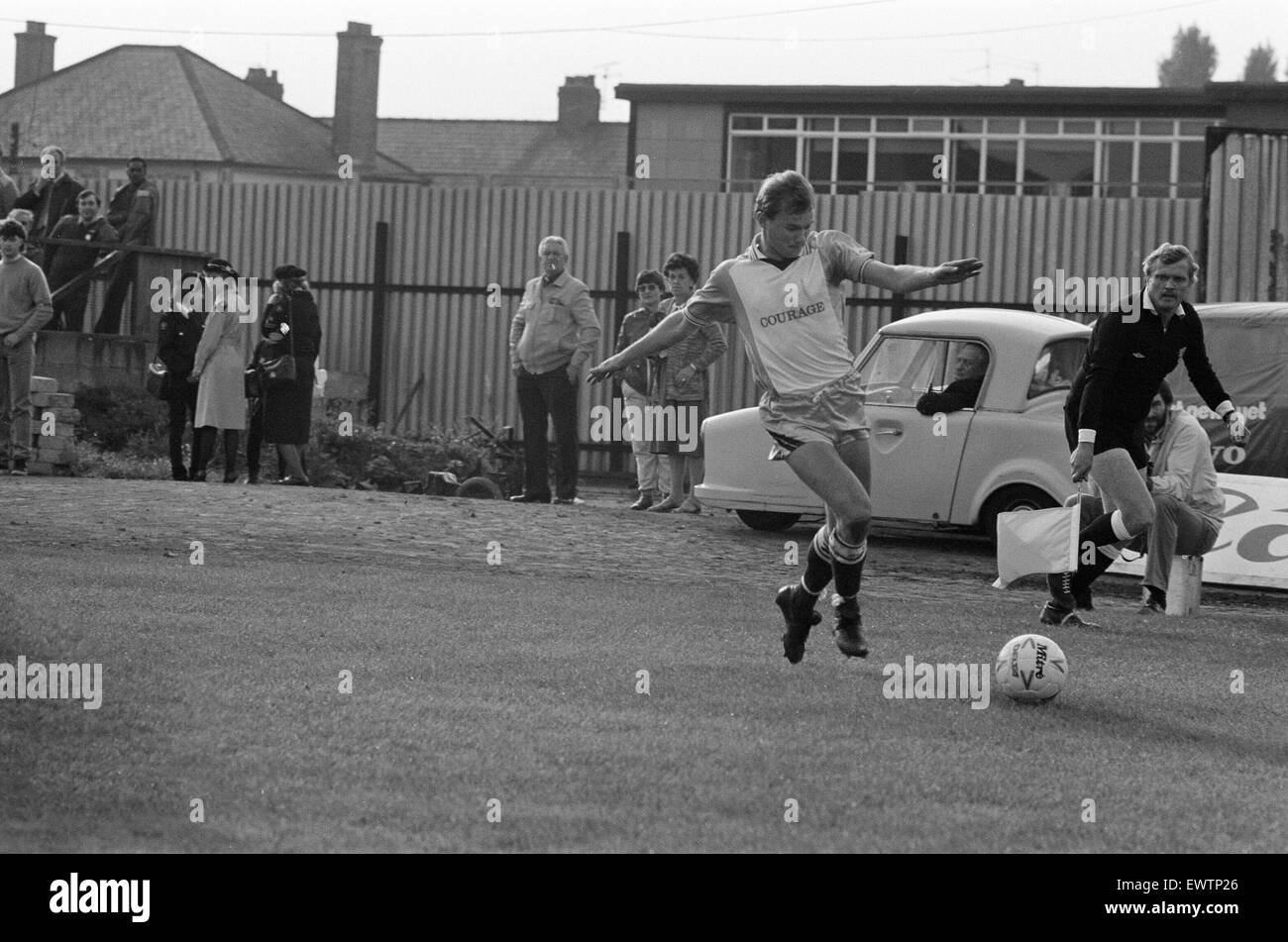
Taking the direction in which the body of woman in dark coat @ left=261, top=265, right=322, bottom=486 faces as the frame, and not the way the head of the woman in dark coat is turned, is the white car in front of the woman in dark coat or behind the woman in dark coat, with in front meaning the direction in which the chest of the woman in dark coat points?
behind

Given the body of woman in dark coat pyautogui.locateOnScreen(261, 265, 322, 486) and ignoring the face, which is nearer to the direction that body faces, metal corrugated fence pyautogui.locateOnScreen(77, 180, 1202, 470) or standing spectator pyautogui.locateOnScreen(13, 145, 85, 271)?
the standing spectator

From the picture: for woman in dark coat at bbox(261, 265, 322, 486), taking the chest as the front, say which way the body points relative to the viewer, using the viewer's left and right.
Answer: facing to the left of the viewer
